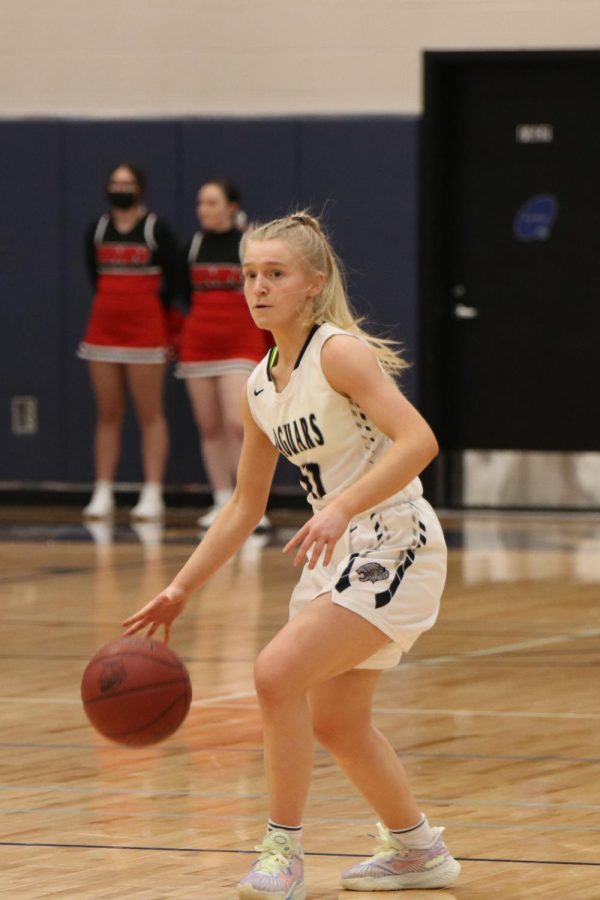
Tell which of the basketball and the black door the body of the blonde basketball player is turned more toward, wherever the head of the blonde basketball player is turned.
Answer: the basketball

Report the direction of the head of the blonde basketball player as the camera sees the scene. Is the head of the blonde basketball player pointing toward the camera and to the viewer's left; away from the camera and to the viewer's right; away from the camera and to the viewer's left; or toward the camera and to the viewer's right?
toward the camera and to the viewer's left

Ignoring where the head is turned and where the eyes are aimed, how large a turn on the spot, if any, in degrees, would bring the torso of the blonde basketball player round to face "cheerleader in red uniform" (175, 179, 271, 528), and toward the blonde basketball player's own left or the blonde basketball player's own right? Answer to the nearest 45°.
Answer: approximately 135° to the blonde basketball player's own right

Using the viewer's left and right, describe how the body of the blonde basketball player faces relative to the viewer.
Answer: facing the viewer and to the left of the viewer

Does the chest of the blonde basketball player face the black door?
no

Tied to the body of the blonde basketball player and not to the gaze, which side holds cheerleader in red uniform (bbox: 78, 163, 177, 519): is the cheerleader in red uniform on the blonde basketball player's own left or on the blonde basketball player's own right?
on the blonde basketball player's own right

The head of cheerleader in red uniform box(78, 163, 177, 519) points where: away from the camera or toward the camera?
toward the camera

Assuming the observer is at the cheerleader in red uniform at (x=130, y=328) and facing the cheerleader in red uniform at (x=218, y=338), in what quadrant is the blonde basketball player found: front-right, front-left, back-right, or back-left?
front-right

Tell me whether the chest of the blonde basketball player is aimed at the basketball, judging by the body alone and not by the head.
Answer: no
